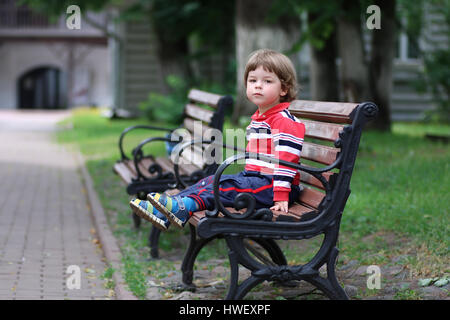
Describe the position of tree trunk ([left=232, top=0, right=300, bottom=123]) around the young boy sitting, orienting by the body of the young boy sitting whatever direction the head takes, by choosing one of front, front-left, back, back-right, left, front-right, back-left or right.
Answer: back-right

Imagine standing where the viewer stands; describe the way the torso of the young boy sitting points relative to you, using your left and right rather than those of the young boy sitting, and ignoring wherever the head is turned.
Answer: facing the viewer and to the left of the viewer

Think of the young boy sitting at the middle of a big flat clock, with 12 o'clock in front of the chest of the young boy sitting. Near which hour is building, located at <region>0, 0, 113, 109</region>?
The building is roughly at 4 o'clock from the young boy sitting.

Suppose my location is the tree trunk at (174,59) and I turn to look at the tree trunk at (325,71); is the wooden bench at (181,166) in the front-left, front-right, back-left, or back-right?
front-right

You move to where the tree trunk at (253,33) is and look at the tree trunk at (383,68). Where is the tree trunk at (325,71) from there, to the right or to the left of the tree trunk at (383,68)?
left

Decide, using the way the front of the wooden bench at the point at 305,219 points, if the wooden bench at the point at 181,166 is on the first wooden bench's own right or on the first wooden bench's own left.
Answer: on the first wooden bench's own right

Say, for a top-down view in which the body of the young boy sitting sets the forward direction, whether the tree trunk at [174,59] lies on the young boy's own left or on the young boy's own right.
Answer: on the young boy's own right

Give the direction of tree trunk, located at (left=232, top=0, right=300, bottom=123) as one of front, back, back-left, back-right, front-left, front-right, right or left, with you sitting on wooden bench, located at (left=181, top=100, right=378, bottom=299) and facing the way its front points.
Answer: right

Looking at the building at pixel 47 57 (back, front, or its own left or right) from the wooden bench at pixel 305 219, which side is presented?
front

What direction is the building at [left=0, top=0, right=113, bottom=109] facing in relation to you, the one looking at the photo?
facing the viewer

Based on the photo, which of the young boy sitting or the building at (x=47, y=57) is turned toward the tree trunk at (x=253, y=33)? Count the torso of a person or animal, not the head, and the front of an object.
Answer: the building

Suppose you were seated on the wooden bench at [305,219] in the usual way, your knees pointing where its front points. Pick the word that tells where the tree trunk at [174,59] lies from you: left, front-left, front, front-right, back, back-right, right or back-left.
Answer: right
